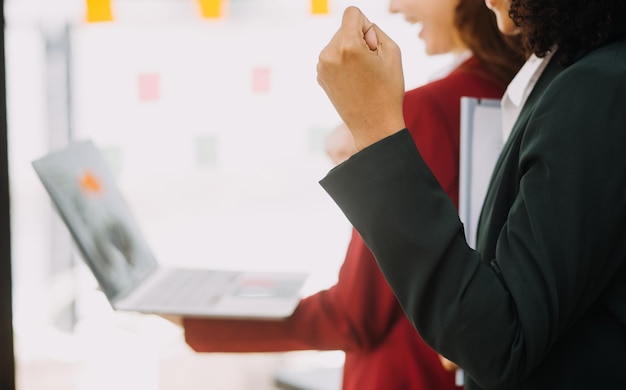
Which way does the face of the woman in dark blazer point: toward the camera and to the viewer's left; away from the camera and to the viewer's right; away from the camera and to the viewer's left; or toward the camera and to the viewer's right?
away from the camera and to the viewer's left

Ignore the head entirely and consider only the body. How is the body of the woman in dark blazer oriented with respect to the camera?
to the viewer's left

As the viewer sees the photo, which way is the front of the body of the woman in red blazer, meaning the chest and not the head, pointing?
to the viewer's left

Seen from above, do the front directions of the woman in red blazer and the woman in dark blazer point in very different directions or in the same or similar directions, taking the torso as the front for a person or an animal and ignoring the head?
same or similar directions

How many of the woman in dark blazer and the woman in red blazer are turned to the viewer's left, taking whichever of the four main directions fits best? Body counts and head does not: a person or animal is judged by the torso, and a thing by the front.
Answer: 2

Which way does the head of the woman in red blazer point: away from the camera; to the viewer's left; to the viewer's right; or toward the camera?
to the viewer's left
